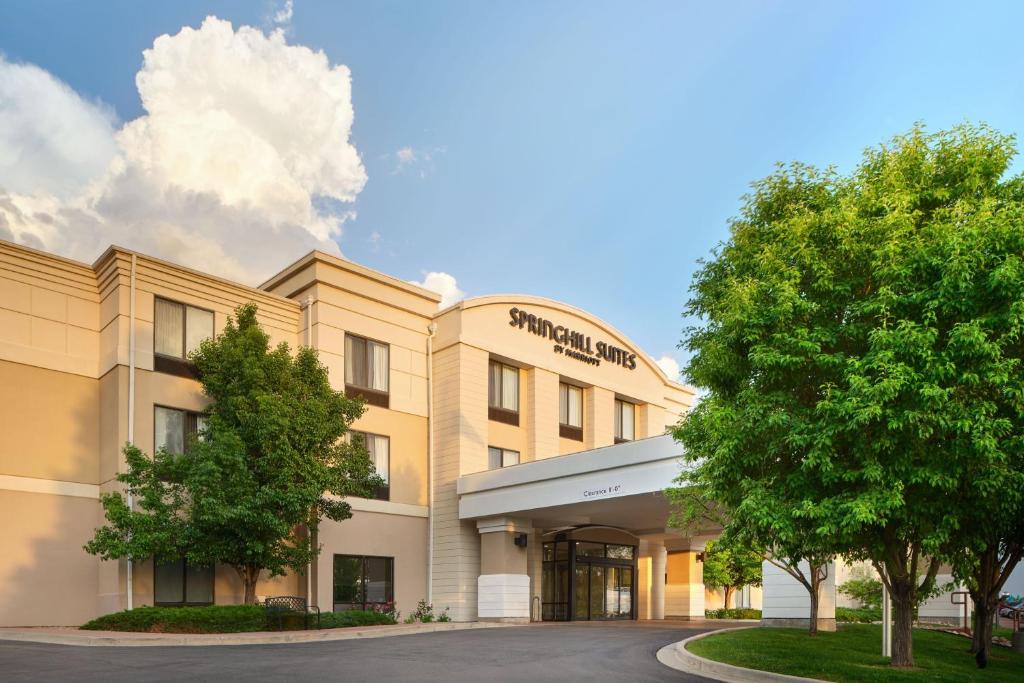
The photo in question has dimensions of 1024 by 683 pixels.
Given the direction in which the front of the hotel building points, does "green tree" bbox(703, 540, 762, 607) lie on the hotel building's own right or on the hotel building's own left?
on the hotel building's own left

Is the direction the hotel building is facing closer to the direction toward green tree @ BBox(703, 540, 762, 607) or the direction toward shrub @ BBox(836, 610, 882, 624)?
the shrub

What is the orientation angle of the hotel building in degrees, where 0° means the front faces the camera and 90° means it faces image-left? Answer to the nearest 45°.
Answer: approximately 315°

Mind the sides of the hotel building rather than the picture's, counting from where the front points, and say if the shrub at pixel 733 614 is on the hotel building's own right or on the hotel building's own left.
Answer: on the hotel building's own left

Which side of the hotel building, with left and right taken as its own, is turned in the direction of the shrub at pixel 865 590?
left
